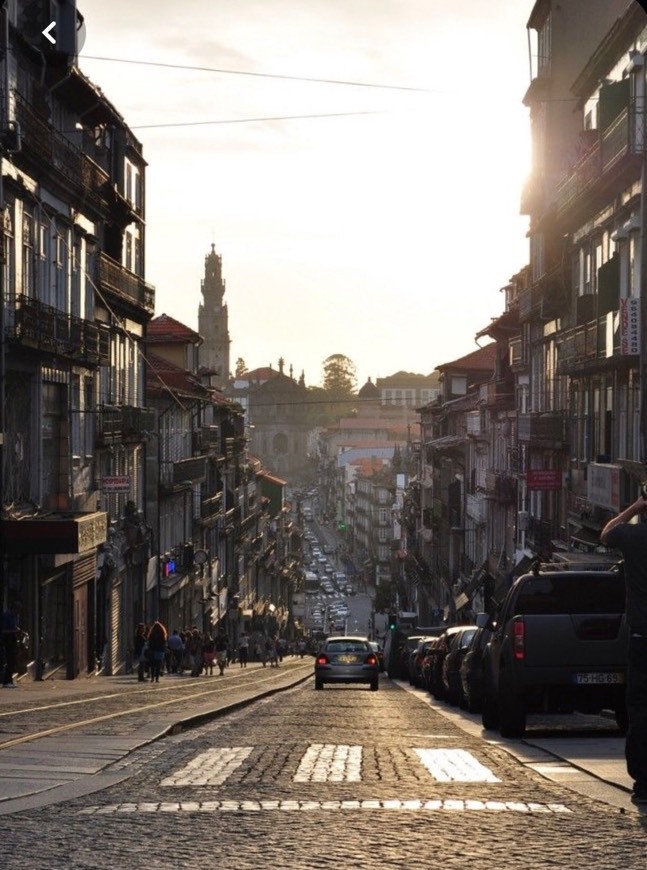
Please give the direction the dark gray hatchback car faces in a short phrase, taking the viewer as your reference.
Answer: facing away from the viewer

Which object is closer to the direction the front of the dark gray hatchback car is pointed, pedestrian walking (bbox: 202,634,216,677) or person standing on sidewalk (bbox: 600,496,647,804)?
the pedestrian walking

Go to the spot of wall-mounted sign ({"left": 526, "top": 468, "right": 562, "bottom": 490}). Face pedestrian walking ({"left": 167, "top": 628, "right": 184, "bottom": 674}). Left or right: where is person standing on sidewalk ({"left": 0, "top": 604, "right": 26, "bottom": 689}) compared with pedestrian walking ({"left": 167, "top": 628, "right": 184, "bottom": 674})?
left

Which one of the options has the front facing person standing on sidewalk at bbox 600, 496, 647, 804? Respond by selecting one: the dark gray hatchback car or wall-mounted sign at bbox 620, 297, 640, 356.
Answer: the wall-mounted sign

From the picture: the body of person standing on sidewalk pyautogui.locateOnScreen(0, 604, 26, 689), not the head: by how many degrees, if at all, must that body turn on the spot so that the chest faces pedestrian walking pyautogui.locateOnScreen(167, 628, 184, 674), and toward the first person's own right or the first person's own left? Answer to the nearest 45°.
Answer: approximately 90° to the first person's own left

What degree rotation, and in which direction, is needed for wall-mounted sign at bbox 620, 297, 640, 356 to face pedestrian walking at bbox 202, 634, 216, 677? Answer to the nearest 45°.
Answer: approximately 135° to its right
